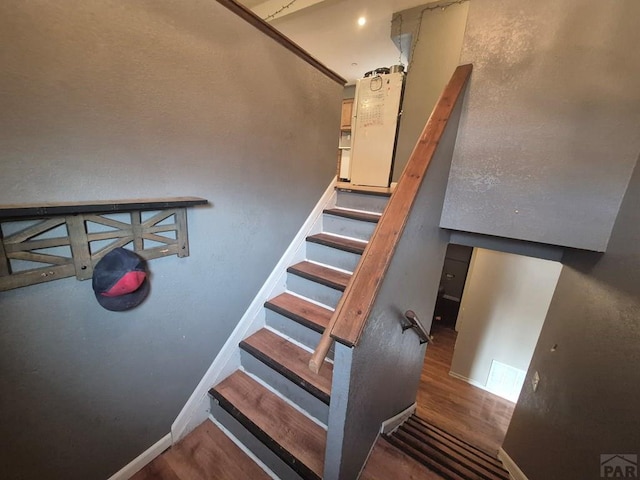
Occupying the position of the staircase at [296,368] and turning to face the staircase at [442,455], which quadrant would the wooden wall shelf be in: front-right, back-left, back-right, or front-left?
back-right

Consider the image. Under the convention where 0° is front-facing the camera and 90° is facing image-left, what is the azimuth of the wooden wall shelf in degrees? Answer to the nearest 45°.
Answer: approximately 315°

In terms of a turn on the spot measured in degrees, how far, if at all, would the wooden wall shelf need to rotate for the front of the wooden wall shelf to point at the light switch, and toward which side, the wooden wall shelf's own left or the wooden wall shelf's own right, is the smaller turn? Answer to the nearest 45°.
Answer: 0° — it already faces it

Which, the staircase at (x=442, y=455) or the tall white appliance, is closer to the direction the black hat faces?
the staircase

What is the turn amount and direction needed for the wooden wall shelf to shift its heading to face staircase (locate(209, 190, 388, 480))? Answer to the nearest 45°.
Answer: approximately 45° to its left

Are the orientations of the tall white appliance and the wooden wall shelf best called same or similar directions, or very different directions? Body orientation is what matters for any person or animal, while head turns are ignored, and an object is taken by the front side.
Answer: very different directions

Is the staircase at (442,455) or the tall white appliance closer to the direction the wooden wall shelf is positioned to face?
the staircase
